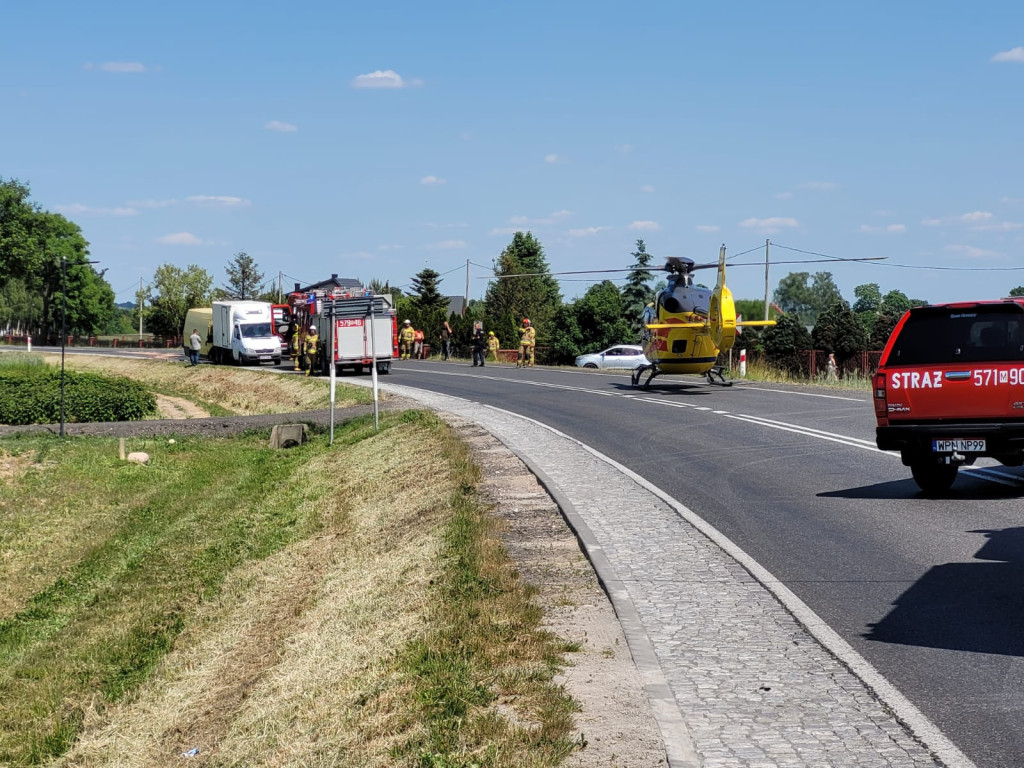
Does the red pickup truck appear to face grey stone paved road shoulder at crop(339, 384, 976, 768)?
no

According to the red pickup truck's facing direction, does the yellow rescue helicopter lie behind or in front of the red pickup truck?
in front

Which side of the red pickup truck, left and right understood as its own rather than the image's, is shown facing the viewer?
back

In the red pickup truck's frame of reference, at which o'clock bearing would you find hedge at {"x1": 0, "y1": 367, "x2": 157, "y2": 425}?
The hedge is roughly at 10 o'clock from the red pickup truck.

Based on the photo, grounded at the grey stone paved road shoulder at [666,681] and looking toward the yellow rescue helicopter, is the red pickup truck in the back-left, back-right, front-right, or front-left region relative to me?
front-right

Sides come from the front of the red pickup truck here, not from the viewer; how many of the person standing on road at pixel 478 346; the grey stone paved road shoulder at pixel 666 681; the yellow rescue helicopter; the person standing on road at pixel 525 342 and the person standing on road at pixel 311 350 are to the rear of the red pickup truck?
1

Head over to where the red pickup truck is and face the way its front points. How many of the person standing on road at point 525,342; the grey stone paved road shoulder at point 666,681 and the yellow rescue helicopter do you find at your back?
1

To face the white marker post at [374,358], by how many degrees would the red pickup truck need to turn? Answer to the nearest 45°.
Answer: approximately 45° to its left

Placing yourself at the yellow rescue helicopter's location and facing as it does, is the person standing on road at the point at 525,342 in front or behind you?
in front
